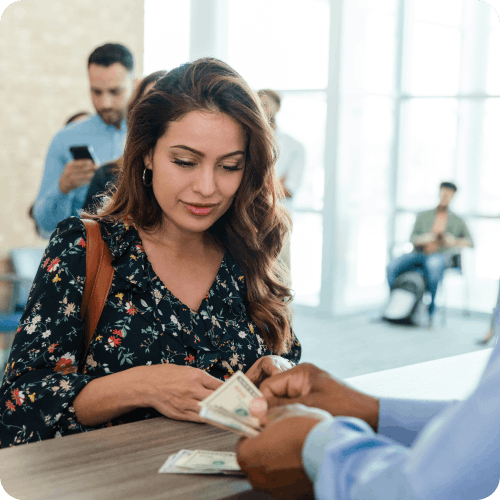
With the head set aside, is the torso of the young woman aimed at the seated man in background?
no

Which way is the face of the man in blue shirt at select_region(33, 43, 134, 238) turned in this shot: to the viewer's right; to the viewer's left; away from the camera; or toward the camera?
toward the camera

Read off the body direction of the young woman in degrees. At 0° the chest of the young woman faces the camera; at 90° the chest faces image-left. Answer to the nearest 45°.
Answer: approximately 315°

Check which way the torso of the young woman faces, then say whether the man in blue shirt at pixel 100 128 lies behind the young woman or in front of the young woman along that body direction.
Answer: behind

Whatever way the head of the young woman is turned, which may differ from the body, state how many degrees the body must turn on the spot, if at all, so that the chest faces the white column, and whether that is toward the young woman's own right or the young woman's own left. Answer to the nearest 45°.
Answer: approximately 135° to the young woman's own left

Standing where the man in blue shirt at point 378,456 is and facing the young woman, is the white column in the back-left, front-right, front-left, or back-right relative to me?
front-right

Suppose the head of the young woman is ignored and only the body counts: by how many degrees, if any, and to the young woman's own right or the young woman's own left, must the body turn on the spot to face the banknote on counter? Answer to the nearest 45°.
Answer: approximately 45° to the young woman's own right

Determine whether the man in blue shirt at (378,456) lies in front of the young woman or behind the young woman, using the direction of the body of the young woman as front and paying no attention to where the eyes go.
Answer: in front

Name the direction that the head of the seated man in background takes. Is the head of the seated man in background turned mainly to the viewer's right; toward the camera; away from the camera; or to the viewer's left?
toward the camera
